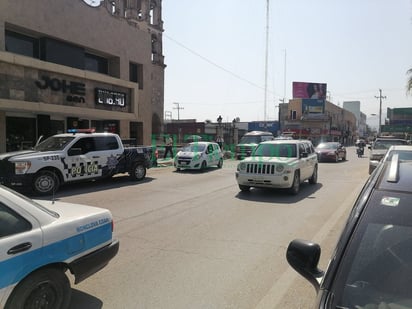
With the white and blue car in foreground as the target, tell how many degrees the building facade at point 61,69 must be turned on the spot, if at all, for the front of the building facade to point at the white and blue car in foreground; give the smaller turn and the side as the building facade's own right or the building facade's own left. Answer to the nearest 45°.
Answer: approximately 45° to the building facade's own right

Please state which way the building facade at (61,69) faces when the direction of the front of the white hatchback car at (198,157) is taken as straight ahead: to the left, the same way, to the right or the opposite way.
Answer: to the left

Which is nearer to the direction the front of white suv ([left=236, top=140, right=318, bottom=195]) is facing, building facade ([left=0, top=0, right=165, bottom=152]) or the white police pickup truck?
the white police pickup truck

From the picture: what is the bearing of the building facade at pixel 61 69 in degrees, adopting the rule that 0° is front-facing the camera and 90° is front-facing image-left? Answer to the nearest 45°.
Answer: approximately 315°

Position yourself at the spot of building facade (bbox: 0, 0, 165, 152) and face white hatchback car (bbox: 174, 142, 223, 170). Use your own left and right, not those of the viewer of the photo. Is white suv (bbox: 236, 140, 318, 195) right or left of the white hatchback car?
right

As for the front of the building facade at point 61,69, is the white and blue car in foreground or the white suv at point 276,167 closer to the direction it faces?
the white suv
